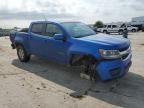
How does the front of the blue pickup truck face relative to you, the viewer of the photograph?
facing the viewer and to the right of the viewer
